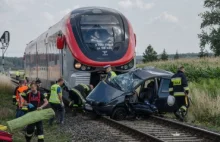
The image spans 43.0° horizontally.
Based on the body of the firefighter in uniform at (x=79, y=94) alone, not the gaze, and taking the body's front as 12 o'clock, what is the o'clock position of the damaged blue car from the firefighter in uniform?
The damaged blue car is roughly at 1 o'clock from the firefighter in uniform.

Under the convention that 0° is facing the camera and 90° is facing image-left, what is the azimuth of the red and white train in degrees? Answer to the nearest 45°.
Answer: approximately 315°

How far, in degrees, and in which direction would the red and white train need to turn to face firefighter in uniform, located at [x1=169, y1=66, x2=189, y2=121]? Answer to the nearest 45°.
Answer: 0° — it already faces them

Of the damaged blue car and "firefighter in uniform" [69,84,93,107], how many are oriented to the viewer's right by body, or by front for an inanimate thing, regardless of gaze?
1

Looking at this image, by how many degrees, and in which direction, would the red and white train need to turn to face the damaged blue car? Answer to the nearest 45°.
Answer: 0° — it already faces it

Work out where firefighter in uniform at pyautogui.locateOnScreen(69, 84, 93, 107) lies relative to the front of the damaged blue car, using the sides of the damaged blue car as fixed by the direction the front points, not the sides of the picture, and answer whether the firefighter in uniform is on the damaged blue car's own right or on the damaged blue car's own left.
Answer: on the damaged blue car's own right

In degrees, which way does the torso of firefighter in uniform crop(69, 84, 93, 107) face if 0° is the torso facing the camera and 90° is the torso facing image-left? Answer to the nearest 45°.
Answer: approximately 270°

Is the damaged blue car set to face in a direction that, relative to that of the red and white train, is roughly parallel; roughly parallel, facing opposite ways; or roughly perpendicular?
roughly perpendicular

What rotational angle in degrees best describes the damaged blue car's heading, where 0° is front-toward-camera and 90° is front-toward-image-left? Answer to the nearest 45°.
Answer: approximately 45°
